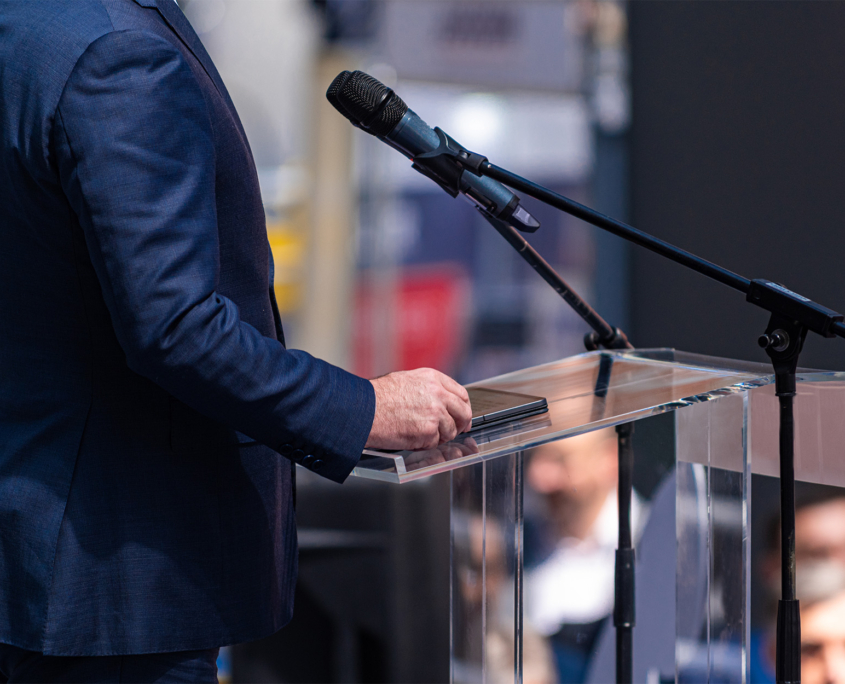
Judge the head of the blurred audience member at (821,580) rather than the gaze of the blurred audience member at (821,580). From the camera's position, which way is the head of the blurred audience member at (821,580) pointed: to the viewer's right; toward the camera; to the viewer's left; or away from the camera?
toward the camera

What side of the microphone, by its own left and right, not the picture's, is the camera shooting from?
left

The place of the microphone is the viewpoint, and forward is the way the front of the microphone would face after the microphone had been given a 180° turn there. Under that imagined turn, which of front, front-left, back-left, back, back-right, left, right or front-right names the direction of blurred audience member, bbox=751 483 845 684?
front-left
